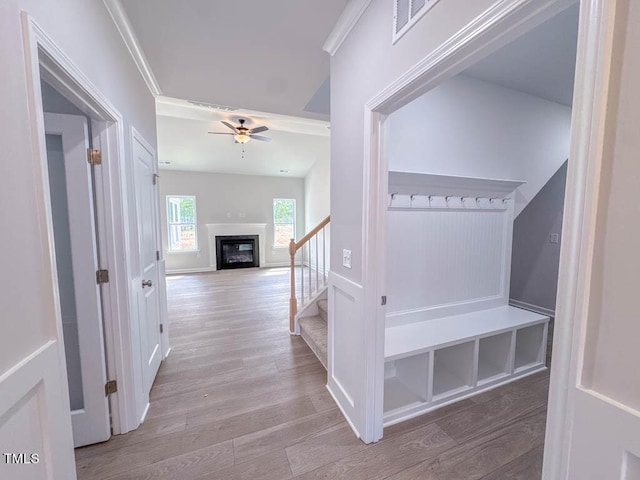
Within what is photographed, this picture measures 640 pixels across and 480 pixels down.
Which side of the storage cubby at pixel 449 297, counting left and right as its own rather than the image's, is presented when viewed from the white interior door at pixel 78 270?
right

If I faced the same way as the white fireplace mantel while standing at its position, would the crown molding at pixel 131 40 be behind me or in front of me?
in front

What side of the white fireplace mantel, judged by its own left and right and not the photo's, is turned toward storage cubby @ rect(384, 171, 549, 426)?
front

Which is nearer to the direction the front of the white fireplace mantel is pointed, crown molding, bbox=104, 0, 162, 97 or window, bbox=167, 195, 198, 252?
the crown molding

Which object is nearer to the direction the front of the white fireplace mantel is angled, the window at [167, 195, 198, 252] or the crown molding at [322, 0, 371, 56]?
the crown molding

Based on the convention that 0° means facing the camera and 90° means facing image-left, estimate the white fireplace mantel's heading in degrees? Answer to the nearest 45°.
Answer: approximately 0°

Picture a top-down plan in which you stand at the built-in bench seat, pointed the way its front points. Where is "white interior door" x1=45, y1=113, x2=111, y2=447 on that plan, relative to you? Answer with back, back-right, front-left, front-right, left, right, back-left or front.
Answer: right

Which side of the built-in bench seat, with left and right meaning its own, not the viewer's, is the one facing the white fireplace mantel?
back

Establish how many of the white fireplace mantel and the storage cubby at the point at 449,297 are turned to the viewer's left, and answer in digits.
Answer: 0

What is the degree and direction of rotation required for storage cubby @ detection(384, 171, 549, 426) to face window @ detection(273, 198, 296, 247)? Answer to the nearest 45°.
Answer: approximately 180°

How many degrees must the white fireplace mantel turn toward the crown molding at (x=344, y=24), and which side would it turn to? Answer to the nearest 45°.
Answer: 0° — it already faces it

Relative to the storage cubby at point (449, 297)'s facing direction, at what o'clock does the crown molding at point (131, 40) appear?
The crown molding is roughly at 3 o'clock from the storage cubby.

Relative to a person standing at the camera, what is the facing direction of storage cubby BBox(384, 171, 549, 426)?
facing the viewer and to the right of the viewer

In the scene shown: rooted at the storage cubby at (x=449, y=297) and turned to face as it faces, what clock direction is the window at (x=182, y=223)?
The window is roughly at 5 o'clock from the storage cubby.

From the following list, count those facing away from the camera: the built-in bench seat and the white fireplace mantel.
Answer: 0
